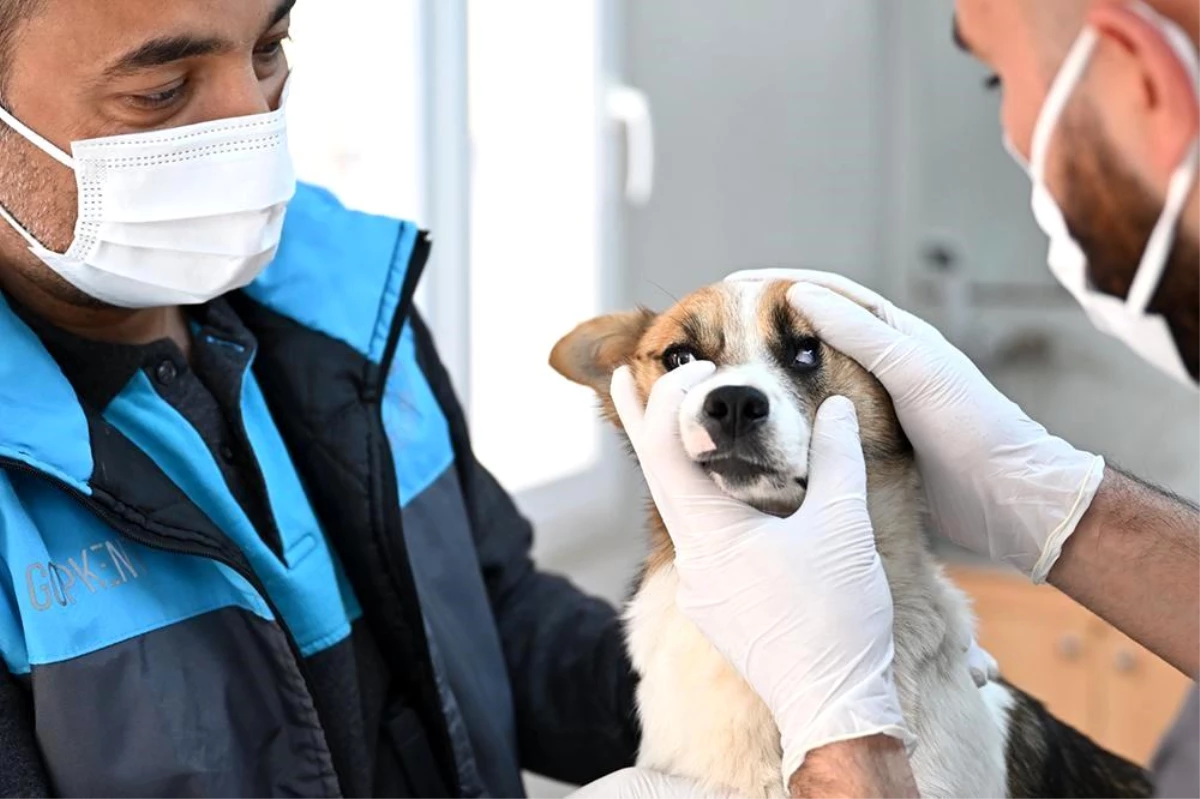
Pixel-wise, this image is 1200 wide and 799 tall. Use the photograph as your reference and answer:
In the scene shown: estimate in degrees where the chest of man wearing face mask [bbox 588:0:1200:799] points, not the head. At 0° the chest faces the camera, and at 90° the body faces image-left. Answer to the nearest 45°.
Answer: approximately 135°

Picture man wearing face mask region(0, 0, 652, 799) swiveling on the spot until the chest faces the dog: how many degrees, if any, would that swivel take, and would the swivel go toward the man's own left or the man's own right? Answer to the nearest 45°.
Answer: approximately 45° to the man's own left

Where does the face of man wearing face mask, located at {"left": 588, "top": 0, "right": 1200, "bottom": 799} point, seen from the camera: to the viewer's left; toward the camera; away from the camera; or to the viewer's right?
to the viewer's left

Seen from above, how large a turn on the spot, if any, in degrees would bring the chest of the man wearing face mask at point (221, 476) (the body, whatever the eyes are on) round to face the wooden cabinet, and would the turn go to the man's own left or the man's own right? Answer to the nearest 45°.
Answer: approximately 90° to the man's own left

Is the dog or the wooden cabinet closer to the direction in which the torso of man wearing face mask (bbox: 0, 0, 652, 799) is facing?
the dog

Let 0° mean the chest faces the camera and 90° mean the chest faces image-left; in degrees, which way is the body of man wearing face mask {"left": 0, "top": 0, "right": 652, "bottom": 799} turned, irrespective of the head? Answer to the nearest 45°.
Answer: approximately 315°

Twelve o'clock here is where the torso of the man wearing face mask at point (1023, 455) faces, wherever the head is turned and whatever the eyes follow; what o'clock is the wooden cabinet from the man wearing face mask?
The wooden cabinet is roughly at 2 o'clock from the man wearing face mask.
